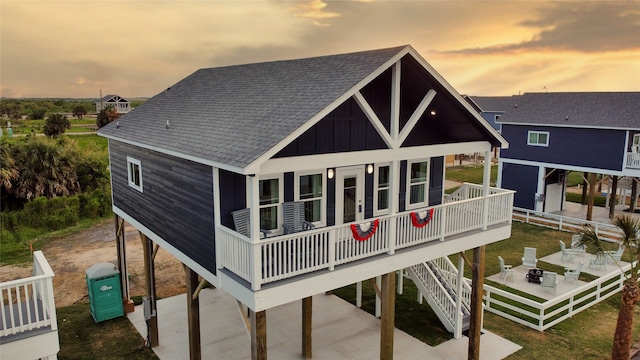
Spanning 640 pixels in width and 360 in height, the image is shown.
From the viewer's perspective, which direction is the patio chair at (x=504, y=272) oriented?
to the viewer's right

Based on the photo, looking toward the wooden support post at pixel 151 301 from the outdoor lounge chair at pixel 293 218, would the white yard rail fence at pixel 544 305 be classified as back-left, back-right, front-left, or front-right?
back-right

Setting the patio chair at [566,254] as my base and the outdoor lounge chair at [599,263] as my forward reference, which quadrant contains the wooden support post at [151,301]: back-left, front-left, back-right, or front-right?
back-right

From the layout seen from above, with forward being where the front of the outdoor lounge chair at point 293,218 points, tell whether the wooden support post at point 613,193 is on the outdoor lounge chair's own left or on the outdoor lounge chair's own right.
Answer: on the outdoor lounge chair's own left

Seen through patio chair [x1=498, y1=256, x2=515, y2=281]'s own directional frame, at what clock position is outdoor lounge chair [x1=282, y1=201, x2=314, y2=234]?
The outdoor lounge chair is roughly at 4 o'clock from the patio chair.

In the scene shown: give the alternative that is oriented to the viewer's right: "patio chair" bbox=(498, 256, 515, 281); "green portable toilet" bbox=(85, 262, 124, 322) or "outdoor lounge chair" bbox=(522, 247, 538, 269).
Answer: the patio chair
